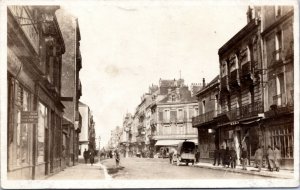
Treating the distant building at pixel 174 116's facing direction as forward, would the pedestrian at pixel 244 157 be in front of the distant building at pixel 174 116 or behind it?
in front

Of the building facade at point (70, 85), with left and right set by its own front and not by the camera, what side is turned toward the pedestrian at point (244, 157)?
front

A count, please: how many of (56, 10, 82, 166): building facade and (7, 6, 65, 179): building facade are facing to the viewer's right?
2

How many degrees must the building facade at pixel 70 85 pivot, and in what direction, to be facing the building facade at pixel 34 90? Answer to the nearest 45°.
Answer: approximately 135° to its right

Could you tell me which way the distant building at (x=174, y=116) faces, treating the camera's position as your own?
facing the viewer

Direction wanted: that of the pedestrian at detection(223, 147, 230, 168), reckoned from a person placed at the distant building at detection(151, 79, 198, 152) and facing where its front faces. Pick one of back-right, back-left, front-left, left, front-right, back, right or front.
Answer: front

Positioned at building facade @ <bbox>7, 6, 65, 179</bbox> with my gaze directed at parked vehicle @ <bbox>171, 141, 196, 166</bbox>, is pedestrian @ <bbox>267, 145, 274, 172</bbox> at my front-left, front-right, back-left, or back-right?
front-right

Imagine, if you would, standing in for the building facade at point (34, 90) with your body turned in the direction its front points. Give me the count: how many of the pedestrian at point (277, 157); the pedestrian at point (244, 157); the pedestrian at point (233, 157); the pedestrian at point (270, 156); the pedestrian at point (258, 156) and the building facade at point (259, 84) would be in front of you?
6

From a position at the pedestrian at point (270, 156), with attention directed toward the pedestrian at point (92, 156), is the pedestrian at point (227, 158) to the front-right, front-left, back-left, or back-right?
front-right

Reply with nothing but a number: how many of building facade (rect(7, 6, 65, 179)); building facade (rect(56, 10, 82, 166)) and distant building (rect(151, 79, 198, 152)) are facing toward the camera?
1

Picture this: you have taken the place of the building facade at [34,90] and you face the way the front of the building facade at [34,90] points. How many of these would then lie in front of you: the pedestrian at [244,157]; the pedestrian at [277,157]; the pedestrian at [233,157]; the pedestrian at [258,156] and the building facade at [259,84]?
5

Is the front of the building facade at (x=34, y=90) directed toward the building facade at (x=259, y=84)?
yes

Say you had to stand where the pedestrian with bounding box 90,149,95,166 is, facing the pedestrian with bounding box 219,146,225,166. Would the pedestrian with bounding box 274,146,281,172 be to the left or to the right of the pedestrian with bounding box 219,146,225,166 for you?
right

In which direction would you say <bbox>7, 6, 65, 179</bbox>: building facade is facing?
to the viewer's right

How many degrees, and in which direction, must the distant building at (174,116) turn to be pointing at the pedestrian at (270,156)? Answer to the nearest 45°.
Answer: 0° — it already faces them

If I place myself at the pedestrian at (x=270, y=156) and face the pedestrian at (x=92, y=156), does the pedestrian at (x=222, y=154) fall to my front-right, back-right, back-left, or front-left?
front-right

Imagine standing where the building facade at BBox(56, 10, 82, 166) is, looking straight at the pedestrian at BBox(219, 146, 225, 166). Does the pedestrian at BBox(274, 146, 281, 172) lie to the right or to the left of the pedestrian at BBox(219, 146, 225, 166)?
right

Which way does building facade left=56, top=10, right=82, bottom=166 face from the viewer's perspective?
to the viewer's right

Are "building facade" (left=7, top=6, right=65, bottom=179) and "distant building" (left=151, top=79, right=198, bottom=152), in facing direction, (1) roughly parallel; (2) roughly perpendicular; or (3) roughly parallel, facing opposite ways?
roughly perpendicular
